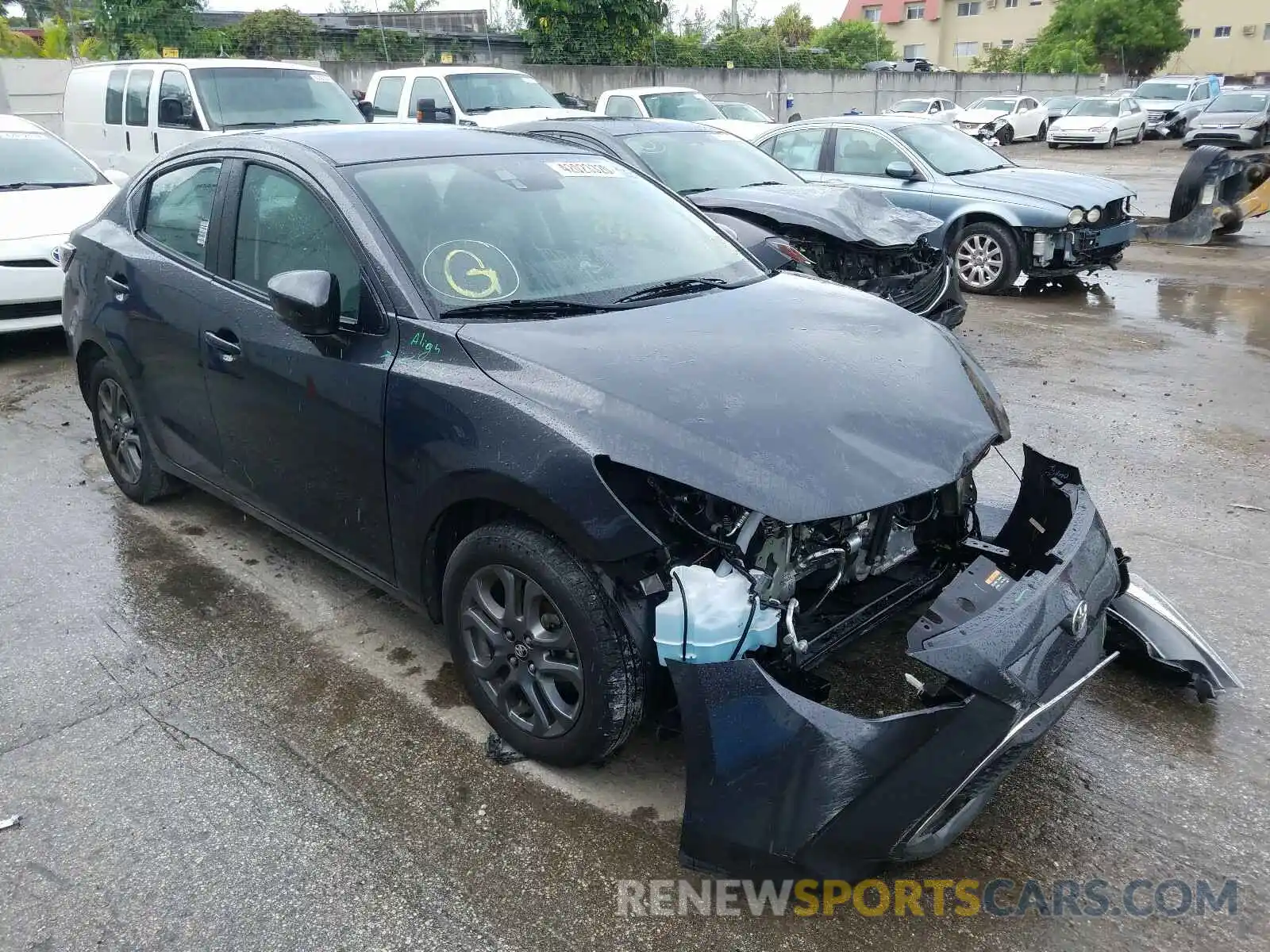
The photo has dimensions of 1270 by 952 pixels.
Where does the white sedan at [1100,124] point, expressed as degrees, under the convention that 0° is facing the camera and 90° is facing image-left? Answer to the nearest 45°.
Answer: approximately 45°

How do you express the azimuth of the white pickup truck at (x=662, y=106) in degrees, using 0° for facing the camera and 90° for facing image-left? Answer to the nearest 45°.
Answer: approximately 315°

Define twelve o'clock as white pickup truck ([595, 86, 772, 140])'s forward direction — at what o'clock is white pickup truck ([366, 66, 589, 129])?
white pickup truck ([366, 66, 589, 129]) is roughly at 4 o'clock from white pickup truck ([595, 86, 772, 140]).

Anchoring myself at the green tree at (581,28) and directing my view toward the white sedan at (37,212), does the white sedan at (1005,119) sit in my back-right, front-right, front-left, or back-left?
back-left

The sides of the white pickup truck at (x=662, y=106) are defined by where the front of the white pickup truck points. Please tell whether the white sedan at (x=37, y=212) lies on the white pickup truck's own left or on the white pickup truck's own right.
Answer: on the white pickup truck's own right

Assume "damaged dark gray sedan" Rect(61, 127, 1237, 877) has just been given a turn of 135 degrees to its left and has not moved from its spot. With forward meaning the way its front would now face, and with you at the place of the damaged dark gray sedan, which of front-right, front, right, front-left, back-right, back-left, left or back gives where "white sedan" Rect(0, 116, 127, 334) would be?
front-left

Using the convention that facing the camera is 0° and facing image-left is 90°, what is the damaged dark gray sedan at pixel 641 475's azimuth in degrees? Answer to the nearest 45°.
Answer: approximately 315°

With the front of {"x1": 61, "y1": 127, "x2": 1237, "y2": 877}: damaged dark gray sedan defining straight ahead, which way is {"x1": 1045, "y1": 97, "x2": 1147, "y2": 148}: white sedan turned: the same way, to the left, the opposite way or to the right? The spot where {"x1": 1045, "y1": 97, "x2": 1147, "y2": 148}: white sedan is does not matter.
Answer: to the right

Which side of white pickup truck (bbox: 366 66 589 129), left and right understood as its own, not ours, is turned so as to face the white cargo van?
right
